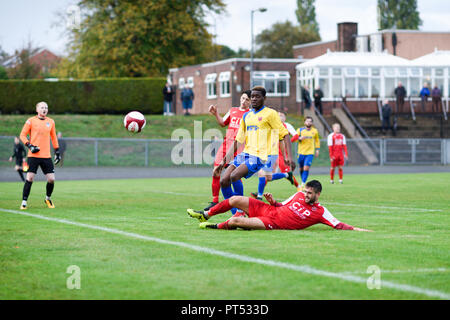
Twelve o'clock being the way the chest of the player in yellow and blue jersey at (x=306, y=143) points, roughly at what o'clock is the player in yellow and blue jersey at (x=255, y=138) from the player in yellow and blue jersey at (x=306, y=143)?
the player in yellow and blue jersey at (x=255, y=138) is roughly at 12 o'clock from the player in yellow and blue jersey at (x=306, y=143).

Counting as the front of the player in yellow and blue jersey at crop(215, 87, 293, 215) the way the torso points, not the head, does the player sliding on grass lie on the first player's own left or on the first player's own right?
on the first player's own left

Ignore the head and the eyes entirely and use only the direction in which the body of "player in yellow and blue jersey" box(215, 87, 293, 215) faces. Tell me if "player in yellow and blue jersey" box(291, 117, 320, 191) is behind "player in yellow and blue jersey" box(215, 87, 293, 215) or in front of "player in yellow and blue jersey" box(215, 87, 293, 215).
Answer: behind

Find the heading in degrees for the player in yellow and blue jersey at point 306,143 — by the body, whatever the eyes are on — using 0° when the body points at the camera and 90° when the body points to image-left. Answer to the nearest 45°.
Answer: approximately 0°

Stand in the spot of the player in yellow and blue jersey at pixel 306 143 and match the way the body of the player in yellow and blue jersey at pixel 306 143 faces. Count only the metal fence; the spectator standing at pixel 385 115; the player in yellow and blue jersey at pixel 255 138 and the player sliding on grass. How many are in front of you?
2

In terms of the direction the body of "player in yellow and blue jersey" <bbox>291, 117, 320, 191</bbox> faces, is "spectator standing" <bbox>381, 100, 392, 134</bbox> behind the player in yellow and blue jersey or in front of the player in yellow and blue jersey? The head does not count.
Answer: behind
